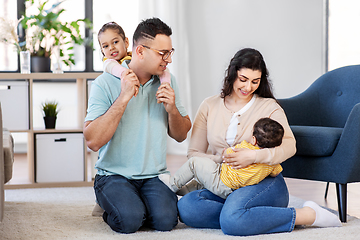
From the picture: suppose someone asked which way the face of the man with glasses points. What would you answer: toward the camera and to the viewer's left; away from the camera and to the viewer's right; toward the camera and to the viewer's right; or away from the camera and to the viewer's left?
toward the camera and to the viewer's right

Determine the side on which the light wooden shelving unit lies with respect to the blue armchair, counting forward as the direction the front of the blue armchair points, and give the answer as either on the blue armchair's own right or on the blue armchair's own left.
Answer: on the blue armchair's own right

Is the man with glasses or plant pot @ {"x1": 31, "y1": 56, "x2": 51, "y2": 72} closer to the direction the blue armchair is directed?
the man with glasses

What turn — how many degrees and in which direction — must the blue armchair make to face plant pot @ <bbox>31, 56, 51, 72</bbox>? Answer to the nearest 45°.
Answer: approximately 45° to its right

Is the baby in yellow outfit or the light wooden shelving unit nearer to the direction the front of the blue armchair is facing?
the baby in yellow outfit

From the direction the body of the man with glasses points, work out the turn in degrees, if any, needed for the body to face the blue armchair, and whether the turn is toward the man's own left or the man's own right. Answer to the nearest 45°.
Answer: approximately 45° to the man's own left

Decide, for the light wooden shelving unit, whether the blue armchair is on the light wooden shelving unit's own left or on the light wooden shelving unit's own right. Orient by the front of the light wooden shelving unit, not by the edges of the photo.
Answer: on the light wooden shelving unit's own left

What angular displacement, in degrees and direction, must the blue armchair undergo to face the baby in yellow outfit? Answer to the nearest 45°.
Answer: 0° — it already faces them
